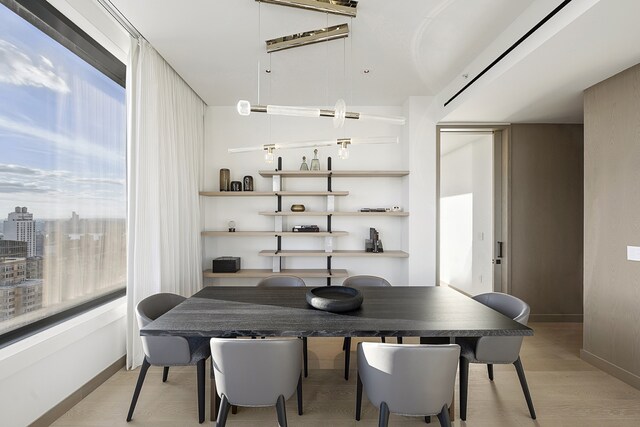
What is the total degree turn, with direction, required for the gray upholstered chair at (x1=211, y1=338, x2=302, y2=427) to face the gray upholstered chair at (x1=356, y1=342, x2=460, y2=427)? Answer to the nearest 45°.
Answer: approximately 90° to its right

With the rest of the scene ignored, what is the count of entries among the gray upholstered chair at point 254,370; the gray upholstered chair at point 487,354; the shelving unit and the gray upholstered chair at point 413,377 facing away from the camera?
2

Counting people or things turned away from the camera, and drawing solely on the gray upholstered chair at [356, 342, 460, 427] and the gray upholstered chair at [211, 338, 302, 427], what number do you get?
2

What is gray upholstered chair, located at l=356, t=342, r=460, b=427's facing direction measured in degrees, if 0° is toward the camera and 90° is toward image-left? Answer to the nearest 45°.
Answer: approximately 180°

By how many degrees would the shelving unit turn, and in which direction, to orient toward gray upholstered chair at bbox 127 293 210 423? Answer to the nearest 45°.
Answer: approximately 45° to its right

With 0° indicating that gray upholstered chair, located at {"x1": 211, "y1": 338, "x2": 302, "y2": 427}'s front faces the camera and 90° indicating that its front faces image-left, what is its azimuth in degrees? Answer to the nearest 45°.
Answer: approximately 180°

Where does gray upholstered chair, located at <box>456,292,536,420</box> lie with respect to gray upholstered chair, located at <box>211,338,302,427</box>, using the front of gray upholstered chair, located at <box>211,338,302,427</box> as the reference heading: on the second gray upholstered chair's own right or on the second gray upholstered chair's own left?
on the second gray upholstered chair's own right

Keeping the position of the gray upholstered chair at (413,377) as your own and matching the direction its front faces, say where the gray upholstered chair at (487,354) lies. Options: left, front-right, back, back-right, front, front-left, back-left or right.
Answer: front-right

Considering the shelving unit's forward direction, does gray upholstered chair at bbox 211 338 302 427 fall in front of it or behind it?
in front

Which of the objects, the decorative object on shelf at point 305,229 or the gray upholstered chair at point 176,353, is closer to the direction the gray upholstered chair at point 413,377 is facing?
the decorative object on shelf
